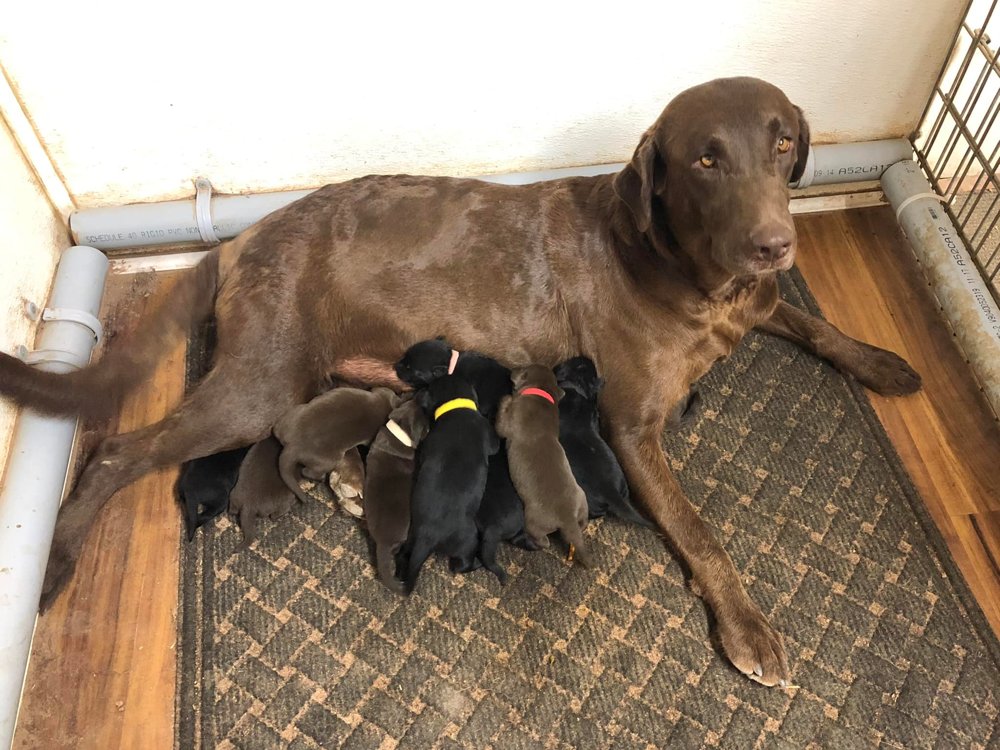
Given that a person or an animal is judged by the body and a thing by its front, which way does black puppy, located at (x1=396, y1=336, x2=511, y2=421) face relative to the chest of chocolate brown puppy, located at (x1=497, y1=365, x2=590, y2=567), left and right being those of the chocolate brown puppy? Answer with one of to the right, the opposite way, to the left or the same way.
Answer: to the left

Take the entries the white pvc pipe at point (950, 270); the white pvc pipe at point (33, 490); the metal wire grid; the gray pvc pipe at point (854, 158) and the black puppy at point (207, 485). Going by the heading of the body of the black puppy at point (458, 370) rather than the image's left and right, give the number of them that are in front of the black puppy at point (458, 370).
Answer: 2

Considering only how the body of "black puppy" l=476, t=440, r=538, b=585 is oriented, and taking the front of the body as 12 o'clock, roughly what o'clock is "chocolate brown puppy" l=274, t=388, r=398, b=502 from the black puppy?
The chocolate brown puppy is roughly at 10 o'clock from the black puppy.

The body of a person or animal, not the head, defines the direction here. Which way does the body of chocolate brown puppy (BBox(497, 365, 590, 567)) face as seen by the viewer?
away from the camera

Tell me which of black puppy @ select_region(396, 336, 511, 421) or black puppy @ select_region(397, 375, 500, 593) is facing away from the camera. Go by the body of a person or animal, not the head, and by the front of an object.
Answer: black puppy @ select_region(397, 375, 500, 593)

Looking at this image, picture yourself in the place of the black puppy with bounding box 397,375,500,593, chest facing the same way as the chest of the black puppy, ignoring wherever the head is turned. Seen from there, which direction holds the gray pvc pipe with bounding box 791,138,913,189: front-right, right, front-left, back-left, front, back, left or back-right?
front-right

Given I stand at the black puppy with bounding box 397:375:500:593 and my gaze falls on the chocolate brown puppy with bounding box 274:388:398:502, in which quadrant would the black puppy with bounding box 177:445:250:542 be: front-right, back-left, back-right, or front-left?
front-left

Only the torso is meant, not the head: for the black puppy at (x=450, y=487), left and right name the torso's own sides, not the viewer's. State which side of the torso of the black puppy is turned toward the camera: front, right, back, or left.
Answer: back

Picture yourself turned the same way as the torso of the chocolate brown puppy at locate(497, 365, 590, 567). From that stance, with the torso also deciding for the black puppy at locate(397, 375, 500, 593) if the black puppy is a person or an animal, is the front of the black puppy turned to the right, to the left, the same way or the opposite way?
the same way

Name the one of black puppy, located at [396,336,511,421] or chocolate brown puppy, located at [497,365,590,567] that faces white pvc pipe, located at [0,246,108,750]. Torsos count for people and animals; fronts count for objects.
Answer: the black puppy

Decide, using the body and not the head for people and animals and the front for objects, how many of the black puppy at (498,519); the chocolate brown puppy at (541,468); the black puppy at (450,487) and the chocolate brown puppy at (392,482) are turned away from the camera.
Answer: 4

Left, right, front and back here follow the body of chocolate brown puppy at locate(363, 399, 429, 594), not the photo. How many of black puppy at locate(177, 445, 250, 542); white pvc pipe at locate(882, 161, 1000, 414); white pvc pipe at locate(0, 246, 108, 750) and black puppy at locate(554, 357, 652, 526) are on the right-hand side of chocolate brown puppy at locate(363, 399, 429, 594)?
2

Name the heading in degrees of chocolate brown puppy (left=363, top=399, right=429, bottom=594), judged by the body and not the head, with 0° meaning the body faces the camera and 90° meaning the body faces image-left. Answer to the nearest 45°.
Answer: approximately 180°

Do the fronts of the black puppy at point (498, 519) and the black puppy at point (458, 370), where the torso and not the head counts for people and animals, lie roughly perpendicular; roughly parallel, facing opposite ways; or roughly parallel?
roughly perpendicular

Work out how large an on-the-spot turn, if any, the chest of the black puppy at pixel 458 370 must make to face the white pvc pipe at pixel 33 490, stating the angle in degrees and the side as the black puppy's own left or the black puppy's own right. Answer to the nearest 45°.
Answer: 0° — it already faces it

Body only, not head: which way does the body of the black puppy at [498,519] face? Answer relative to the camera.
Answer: away from the camera
